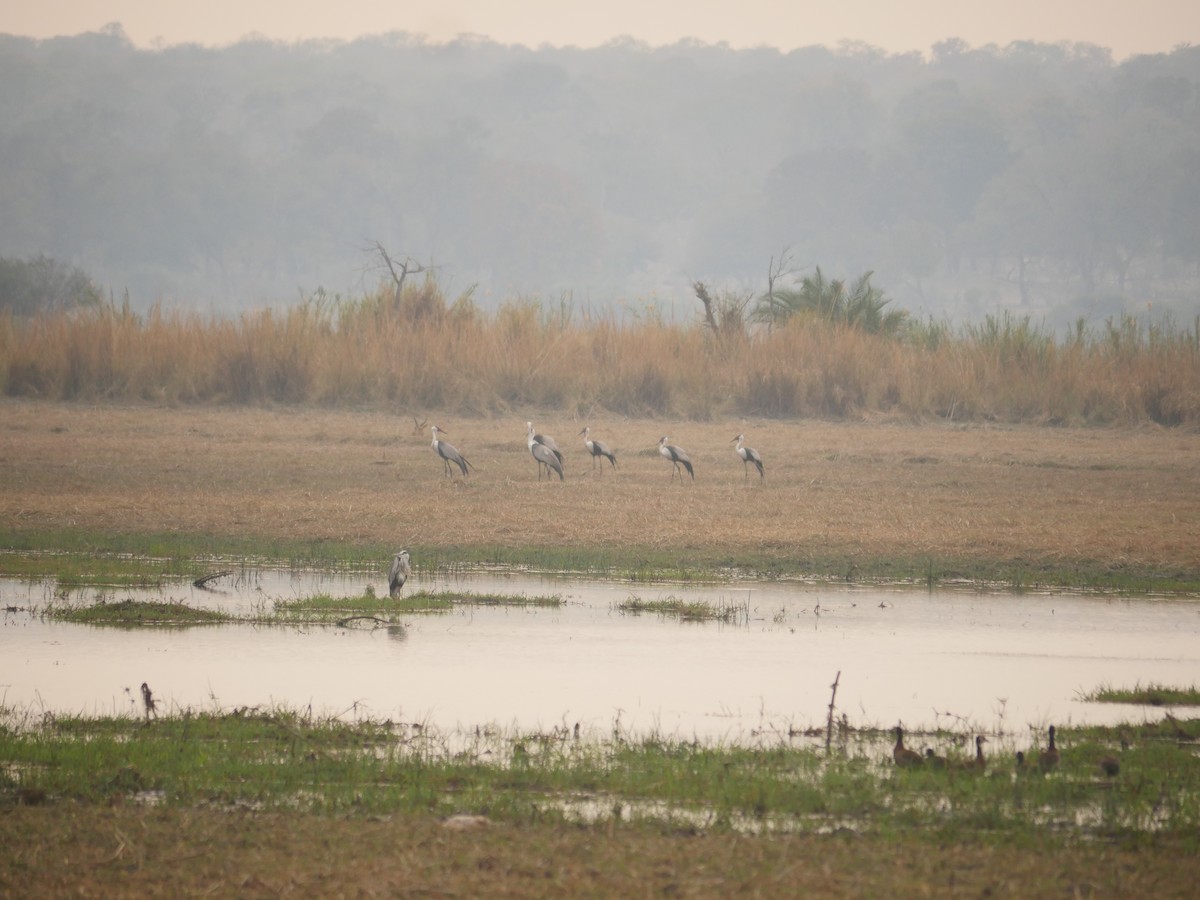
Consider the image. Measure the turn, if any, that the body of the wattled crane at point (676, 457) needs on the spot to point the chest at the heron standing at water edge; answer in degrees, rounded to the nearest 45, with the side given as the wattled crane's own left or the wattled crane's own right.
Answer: approximately 90° to the wattled crane's own left

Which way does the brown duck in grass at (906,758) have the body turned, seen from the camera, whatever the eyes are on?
to the viewer's left

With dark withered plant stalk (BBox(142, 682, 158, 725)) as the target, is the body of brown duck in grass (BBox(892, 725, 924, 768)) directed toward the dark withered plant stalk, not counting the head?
yes

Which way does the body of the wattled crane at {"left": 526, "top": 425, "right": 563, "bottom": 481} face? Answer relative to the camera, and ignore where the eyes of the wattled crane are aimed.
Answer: to the viewer's left

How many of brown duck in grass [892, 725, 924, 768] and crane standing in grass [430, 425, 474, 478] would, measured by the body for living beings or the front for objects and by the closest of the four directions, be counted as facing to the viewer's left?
2

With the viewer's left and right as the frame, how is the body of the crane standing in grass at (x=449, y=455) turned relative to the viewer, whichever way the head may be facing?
facing to the left of the viewer

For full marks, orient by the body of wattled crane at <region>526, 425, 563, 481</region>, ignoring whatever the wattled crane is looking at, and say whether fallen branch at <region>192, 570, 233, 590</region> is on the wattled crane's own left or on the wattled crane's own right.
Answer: on the wattled crane's own left

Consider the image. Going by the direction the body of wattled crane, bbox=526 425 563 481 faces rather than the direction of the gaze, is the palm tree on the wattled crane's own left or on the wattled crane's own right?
on the wattled crane's own right

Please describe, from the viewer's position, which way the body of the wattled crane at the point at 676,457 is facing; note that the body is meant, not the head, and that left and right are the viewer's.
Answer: facing to the left of the viewer

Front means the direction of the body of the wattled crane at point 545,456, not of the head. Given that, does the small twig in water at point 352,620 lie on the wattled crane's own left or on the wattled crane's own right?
on the wattled crane's own left
